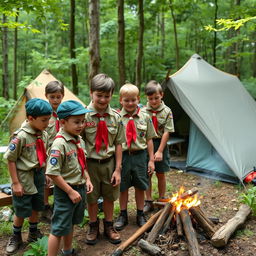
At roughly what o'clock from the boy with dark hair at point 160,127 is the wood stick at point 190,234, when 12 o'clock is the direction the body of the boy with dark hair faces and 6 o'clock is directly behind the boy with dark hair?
The wood stick is roughly at 10 o'clock from the boy with dark hair.

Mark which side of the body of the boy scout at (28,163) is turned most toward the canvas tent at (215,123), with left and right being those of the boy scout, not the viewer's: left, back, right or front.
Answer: left

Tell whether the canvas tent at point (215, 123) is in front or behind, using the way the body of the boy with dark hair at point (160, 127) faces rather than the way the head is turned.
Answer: behind

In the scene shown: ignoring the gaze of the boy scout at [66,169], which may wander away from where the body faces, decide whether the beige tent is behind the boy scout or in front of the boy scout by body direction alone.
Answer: behind

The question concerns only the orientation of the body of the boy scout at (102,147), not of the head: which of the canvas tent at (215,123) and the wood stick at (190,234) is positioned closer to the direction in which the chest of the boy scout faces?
the wood stick

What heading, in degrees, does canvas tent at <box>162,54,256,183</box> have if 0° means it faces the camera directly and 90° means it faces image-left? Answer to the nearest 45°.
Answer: approximately 45°

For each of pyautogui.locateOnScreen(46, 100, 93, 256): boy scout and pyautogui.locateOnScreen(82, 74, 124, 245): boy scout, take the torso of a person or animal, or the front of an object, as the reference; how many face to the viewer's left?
0

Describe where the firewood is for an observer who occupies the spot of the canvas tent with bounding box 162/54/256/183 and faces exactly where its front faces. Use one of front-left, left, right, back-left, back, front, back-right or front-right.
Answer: front-left

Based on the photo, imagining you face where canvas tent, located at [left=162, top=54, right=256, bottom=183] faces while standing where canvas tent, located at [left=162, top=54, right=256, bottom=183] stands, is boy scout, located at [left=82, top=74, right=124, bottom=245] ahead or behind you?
ahead

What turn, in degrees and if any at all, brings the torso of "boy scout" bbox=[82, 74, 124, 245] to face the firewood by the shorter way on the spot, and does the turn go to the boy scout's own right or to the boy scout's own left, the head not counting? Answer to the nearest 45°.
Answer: approximately 90° to the boy scout's own left

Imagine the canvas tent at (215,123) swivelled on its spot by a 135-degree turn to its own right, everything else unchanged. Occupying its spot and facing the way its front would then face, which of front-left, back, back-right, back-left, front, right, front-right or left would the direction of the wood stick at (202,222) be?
back

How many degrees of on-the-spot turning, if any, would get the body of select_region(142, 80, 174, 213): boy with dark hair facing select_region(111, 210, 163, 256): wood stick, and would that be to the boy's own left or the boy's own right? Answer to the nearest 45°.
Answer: approximately 45° to the boy's own left

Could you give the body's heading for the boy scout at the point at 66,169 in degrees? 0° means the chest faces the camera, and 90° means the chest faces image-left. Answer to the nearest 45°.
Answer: approximately 315°

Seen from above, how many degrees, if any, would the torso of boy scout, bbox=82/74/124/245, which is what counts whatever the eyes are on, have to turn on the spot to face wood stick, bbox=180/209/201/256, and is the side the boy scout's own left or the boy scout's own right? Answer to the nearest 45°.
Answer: approximately 90° to the boy scout's own left

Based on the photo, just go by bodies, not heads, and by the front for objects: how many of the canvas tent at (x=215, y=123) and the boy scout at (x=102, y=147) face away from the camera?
0
